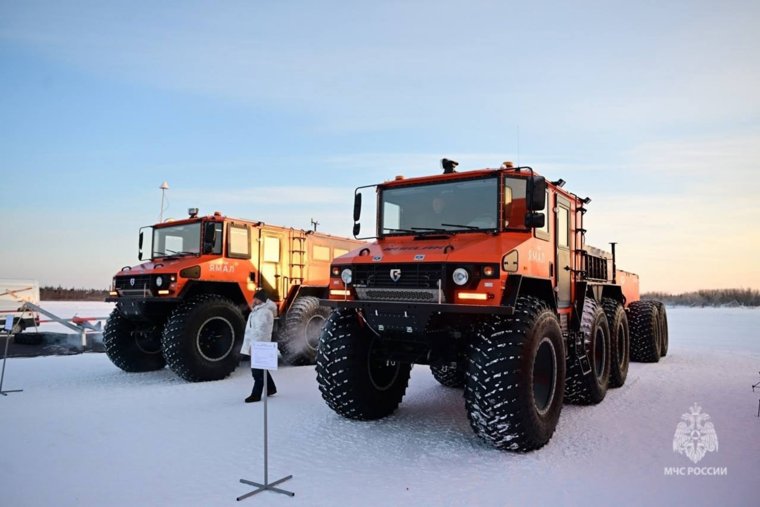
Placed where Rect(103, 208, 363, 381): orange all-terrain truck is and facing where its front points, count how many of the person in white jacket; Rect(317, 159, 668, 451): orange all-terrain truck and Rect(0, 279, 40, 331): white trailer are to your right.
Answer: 1

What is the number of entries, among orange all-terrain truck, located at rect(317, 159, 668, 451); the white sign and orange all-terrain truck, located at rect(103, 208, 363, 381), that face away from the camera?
0

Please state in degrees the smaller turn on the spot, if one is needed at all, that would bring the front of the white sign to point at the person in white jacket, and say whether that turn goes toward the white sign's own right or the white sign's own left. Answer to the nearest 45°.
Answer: approximately 180°

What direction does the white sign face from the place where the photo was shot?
facing the viewer

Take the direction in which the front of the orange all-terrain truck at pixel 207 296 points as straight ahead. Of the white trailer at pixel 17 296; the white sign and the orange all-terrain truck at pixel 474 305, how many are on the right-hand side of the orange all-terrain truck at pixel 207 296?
1

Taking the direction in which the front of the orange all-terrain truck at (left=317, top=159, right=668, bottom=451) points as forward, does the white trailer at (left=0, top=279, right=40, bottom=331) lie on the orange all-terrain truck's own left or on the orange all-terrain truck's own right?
on the orange all-terrain truck's own right

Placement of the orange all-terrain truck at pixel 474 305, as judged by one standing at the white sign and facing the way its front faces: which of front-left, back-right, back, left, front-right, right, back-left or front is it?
left

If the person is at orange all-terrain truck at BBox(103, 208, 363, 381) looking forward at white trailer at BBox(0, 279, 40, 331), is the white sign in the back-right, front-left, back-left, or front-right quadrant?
back-left

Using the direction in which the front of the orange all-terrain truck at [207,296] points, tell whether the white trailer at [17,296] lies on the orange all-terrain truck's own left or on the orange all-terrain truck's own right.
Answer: on the orange all-terrain truck's own right

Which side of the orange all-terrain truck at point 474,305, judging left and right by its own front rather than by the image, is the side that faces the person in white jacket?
right

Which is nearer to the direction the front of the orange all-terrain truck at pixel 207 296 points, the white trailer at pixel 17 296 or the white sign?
the white sign

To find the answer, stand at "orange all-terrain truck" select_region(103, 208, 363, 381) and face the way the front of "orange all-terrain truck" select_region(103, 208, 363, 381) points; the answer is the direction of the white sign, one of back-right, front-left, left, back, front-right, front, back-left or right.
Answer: front-left

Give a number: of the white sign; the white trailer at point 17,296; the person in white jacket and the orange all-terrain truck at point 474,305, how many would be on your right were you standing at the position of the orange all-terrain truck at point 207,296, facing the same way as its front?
1

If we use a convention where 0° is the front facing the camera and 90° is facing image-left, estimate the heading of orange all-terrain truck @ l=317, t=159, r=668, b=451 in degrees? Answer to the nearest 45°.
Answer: approximately 45°

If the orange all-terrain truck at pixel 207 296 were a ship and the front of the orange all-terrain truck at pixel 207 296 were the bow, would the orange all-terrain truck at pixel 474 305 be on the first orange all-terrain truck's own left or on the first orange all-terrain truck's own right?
on the first orange all-terrain truck's own left
